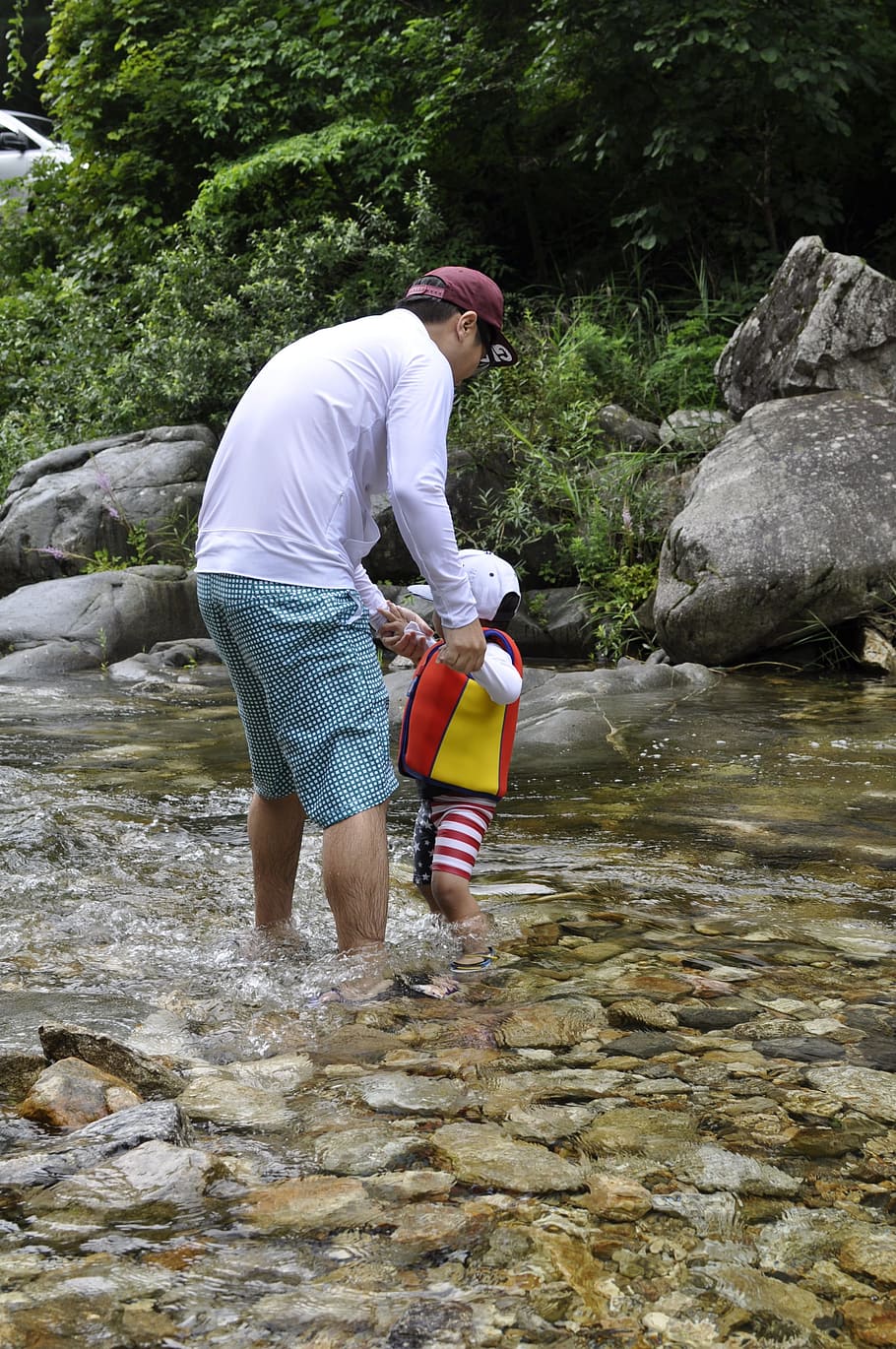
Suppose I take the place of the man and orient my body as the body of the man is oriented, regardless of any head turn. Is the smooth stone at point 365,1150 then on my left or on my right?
on my right

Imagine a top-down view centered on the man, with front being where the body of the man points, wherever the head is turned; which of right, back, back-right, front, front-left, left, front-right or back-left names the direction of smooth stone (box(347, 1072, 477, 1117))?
back-right

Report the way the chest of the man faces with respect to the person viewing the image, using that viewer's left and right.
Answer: facing away from the viewer and to the right of the viewer

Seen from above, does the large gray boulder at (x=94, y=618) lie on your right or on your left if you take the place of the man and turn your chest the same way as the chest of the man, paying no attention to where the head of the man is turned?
on your left

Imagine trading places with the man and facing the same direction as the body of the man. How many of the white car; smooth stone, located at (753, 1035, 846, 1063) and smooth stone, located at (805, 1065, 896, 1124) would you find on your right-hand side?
2
